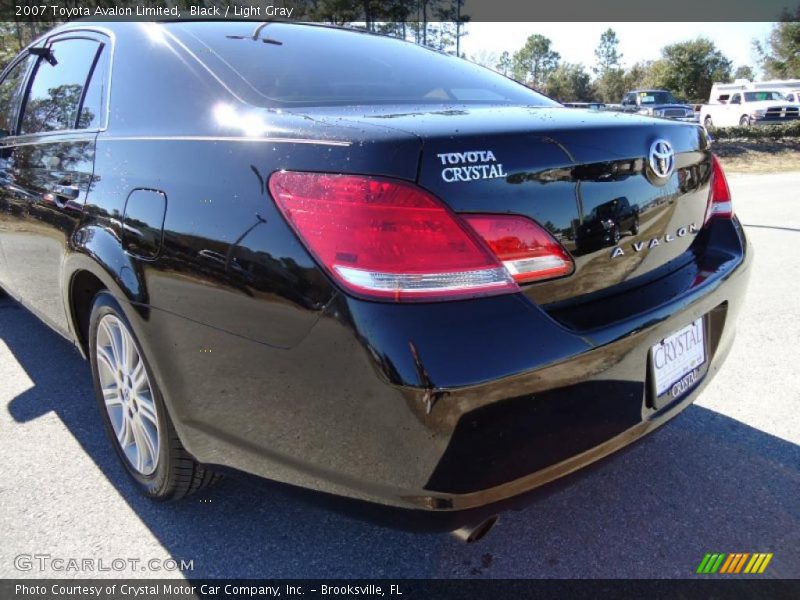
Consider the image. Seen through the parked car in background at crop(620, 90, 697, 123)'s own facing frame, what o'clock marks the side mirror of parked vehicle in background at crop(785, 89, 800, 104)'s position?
the side mirror of parked vehicle in background at crop(785, 89, 800, 104) is roughly at 9 o'clock from the parked car in background at crop(620, 90, 697, 123).

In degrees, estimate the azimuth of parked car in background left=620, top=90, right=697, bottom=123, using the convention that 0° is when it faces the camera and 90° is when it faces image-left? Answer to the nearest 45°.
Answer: approximately 315°

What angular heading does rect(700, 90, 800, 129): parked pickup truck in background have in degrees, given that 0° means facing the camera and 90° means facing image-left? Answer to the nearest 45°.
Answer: approximately 315°

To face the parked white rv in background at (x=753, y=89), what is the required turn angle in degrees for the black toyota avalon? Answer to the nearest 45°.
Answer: approximately 90° to its right

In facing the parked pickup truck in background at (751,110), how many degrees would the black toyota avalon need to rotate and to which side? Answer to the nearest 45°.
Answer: approximately 90° to its right

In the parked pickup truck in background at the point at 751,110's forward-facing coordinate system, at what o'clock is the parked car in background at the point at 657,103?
the parked car in background at the point at 657,103 is roughly at 5 o'clock from the parked pickup truck in background at the point at 751,110.

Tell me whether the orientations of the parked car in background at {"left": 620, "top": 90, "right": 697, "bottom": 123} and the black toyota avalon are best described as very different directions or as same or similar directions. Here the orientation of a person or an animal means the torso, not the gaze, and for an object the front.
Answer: very different directions

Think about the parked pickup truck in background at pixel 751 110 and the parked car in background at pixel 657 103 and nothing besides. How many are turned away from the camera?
0

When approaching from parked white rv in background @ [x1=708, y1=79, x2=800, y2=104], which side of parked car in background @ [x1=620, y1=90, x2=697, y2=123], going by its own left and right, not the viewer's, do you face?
left

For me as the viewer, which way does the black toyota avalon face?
facing away from the viewer and to the left of the viewer

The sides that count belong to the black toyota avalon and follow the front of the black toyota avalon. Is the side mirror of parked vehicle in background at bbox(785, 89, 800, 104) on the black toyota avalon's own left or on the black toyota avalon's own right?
on the black toyota avalon's own right

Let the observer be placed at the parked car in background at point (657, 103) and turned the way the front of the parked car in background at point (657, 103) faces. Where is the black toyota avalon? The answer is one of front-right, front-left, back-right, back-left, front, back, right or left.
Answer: front-right

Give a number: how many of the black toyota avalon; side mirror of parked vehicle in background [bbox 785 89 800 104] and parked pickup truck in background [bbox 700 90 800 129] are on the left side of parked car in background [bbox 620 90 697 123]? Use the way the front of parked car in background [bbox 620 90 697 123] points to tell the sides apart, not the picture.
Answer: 2

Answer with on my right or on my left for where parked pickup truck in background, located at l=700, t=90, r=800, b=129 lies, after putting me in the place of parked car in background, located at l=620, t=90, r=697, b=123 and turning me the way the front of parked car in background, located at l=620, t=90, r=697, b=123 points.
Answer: on my left
